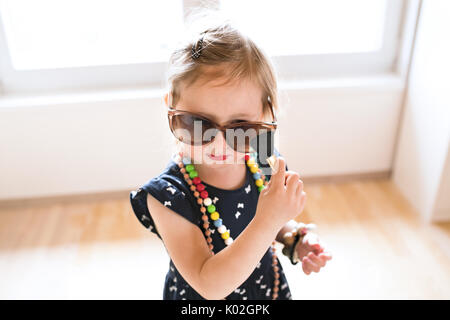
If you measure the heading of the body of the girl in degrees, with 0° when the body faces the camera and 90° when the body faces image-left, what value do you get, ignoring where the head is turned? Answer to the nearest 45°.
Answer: approximately 0°

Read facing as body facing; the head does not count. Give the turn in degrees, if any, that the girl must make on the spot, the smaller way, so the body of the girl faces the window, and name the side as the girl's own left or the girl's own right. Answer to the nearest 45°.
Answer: approximately 180°
